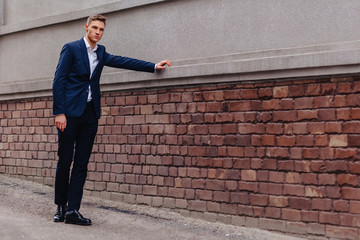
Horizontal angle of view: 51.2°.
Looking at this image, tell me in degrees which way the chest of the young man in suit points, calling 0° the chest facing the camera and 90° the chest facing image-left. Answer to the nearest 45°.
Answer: approximately 315°
